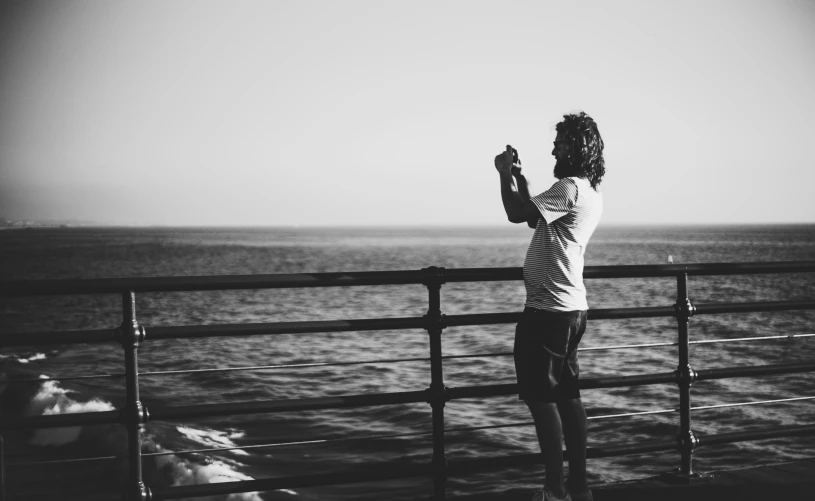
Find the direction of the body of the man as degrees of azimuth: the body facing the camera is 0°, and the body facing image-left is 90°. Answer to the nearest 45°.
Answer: approximately 90°

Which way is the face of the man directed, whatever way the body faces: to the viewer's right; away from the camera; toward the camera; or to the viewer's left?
to the viewer's left
